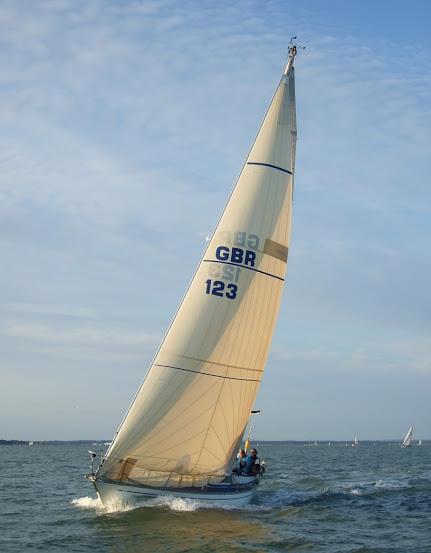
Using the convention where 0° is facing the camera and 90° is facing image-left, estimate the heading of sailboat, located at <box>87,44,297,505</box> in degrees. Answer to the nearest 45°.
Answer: approximately 45°
